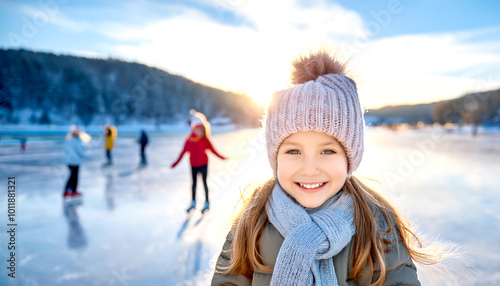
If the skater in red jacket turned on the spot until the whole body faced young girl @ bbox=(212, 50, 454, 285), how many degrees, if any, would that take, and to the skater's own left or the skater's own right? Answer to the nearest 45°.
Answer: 0° — they already face them

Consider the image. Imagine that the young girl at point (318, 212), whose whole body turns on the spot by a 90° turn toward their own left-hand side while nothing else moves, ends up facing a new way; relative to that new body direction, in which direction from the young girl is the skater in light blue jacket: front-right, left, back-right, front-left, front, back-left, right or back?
back-left

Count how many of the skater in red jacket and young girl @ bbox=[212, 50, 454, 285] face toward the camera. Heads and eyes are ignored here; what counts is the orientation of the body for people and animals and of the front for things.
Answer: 2

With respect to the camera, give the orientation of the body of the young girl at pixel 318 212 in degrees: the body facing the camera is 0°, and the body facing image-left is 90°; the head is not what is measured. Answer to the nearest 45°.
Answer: approximately 0°

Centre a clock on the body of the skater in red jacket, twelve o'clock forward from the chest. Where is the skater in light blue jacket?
The skater in light blue jacket is roughly at 4 o'clock from the skater in red jacket.

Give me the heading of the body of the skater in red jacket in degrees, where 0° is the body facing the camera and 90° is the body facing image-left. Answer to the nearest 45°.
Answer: approximately 0°

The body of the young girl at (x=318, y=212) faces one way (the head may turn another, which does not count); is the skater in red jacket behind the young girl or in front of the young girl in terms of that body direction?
behind
